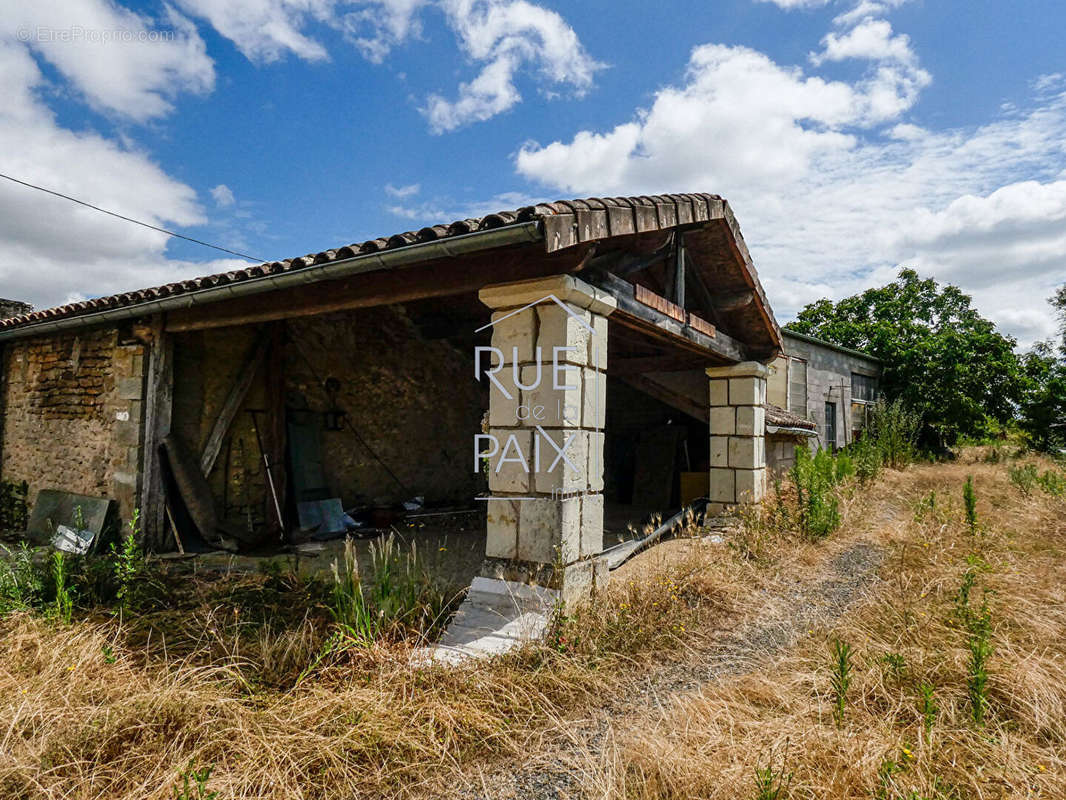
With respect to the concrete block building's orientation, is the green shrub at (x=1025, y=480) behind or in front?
in front

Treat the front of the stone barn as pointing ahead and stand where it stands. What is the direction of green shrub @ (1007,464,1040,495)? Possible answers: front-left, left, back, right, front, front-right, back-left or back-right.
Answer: front-left

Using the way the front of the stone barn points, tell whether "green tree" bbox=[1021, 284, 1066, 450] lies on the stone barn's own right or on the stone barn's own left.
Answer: on the stone barn's own left

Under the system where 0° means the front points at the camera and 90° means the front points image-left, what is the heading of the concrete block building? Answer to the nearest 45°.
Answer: approximately 315°

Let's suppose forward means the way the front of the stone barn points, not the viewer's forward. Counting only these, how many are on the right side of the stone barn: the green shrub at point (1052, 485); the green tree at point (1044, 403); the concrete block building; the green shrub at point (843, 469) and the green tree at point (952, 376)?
0

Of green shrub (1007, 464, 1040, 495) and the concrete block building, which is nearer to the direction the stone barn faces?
the green shrub

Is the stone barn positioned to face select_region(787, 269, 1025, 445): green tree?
no

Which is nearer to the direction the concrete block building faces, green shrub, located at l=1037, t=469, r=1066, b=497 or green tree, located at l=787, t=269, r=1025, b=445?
the green shrub

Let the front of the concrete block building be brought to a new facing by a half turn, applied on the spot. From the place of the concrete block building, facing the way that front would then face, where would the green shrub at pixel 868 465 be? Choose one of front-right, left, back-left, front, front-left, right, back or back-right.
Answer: back-left

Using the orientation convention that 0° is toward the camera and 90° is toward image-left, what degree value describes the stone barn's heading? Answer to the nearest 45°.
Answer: approximately 315°

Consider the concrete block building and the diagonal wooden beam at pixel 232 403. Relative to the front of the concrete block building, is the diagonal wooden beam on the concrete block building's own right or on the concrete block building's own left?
on the concrete block building's own right

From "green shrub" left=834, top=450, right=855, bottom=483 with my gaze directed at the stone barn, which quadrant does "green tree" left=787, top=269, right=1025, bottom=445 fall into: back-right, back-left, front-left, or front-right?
back-right

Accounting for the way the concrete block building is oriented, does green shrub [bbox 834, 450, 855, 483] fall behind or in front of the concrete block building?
in front

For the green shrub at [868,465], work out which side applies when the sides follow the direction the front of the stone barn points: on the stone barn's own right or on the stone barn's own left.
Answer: on the stone barn's own left

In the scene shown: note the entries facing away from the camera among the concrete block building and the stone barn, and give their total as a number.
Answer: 0

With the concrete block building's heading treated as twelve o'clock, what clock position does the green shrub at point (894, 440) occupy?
The green shrub is roughly at 1 o'clock from the concrete block building.
